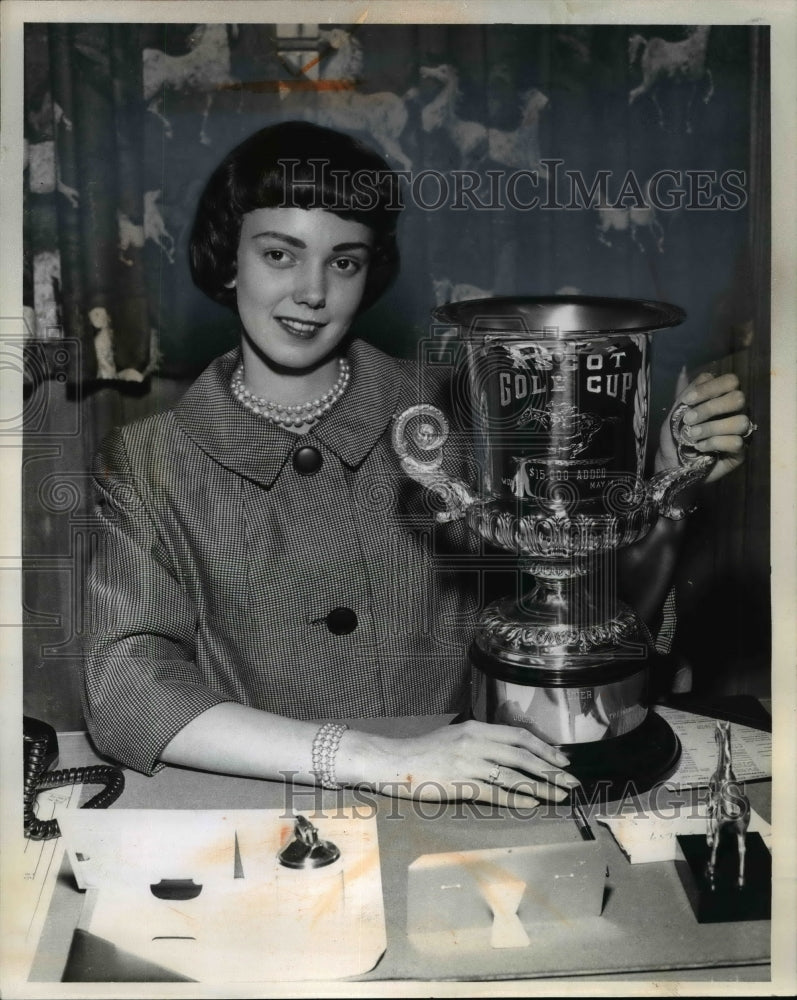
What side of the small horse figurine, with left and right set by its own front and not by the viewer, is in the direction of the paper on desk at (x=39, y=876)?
right

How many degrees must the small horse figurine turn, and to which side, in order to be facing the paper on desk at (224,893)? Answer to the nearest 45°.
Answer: approximately 90° to its right

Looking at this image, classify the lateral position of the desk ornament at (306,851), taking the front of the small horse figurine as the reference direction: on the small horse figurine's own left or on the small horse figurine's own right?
on the small horse figurine's own right

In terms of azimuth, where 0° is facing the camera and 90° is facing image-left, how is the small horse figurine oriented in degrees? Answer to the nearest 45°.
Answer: approximately 0°
